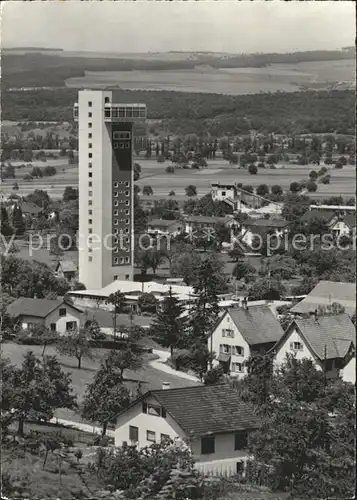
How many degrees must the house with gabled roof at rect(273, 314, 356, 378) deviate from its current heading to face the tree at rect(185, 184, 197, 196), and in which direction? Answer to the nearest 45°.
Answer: approximately 135° to its right

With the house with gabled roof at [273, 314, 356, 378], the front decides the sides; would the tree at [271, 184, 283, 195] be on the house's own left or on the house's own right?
on the house's own right

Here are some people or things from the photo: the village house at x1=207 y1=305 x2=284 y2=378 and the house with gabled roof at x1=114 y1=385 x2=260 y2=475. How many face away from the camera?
0

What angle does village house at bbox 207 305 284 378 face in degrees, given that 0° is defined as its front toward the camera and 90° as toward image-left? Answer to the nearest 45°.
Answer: approximately 45°

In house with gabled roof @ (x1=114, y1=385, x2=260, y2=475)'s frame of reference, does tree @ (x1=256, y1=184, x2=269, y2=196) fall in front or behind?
behind

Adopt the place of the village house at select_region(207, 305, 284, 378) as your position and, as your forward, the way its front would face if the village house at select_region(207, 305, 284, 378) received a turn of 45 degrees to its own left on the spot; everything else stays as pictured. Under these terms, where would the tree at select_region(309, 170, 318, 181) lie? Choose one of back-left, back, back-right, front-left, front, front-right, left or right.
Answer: back

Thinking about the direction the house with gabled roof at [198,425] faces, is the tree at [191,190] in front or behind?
behind

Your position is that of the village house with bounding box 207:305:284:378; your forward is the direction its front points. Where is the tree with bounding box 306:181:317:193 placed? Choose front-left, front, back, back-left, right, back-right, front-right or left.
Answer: back-right

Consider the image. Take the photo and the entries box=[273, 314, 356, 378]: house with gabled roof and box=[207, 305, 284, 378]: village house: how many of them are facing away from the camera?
0

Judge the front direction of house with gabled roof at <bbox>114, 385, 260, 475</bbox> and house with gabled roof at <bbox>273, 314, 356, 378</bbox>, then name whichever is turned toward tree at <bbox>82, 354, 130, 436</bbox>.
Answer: house with gabled roof at <bbox>273, 314, 356, 378</bbox>

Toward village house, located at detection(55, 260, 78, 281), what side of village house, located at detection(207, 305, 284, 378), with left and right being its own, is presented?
right

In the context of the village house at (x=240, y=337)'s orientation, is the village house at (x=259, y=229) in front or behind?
behind

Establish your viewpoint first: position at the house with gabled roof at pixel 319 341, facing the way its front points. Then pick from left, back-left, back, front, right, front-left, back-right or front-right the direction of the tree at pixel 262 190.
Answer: back-right
